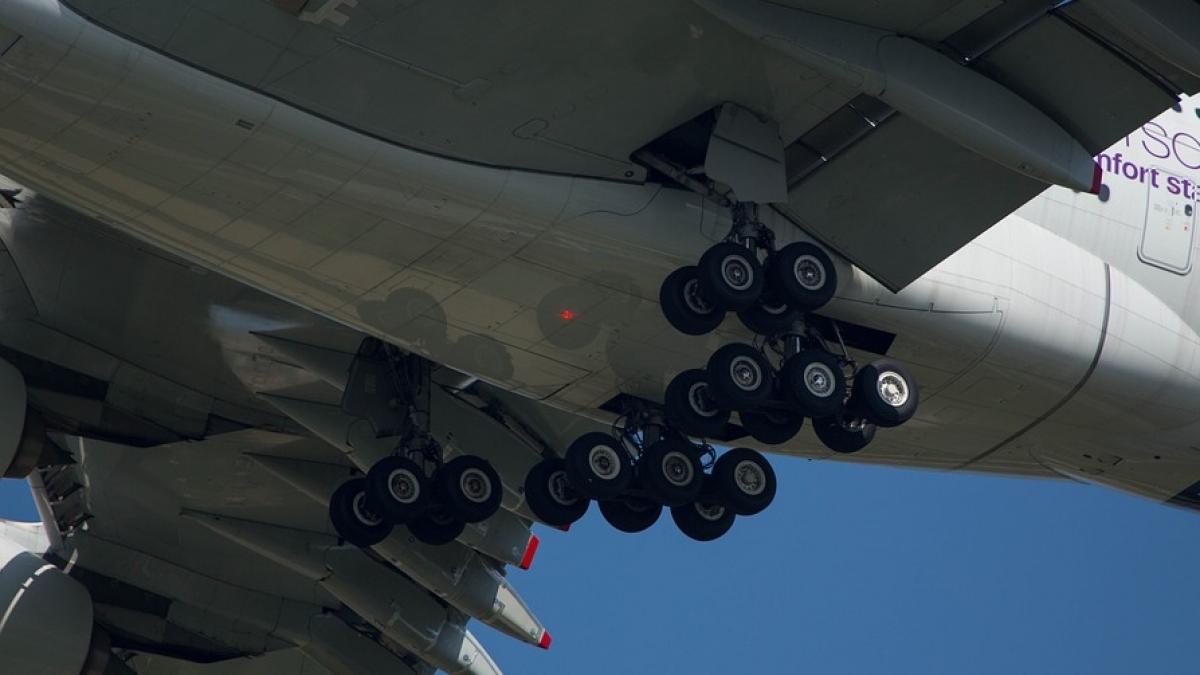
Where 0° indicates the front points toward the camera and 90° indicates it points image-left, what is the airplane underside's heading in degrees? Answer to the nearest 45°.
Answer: approximately 45°
